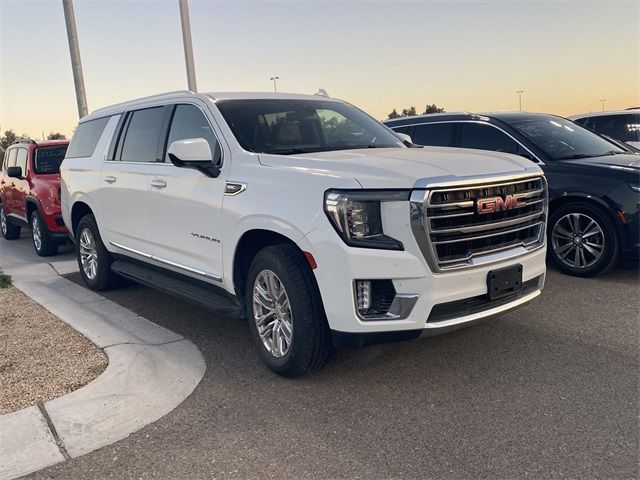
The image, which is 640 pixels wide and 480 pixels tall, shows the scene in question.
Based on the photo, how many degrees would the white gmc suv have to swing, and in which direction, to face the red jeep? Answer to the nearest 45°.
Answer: approximately 180°

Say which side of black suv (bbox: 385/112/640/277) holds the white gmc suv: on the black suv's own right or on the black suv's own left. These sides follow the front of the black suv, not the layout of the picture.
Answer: on the black suv's own right

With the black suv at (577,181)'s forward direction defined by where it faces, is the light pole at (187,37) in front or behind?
behind

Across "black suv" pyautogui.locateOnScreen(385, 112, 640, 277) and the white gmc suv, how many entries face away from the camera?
0

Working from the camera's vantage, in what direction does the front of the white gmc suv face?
facing the viewer and to the right of the viewer

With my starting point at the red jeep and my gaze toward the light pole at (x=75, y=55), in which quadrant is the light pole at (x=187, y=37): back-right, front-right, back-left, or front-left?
front-right

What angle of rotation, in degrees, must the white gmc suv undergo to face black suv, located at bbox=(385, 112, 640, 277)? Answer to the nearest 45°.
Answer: approximately 90° to its left

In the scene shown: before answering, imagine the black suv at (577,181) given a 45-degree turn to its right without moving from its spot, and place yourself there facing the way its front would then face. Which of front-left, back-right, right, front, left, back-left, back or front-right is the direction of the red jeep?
right

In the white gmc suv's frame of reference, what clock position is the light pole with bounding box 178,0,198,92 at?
The light pole is roughly at 7 o'clock from the white gmc suv.

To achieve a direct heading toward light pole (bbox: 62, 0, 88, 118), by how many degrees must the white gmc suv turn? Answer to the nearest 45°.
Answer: approximately 180°

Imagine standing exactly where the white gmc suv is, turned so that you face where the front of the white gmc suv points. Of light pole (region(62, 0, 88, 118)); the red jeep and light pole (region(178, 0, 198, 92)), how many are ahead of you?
0
